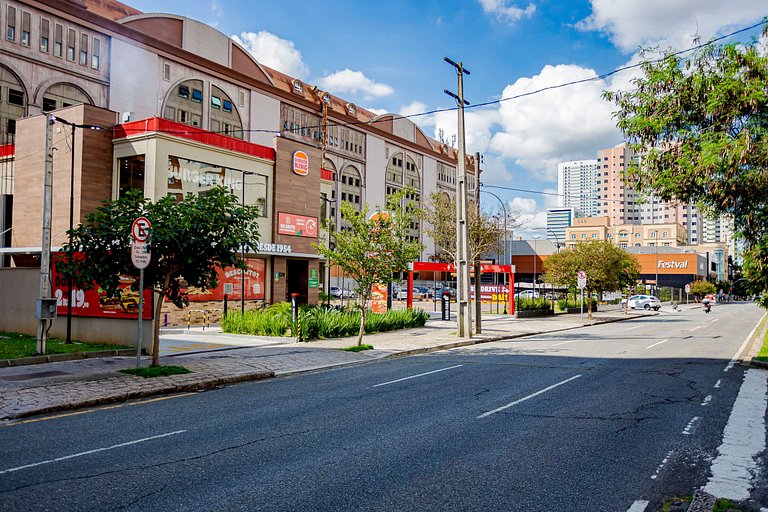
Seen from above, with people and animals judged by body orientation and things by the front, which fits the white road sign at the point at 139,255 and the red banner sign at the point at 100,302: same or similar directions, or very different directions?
same or similar directions

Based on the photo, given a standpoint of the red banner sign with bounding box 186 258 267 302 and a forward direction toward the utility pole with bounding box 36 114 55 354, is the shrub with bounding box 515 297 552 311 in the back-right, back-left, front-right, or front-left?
back-left

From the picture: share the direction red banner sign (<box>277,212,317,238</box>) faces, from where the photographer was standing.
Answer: facing the viewer and to the right of the viewer

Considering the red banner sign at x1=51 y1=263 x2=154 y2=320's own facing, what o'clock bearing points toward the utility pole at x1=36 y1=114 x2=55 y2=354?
The utility pole is roughly at 1 o'clock from the red banner sign.

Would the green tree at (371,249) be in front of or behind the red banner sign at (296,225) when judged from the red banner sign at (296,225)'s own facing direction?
in front

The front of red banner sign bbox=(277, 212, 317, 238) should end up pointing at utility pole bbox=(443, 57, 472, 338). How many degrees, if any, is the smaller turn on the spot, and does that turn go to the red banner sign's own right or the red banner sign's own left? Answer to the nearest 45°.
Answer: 0° — it already faces it

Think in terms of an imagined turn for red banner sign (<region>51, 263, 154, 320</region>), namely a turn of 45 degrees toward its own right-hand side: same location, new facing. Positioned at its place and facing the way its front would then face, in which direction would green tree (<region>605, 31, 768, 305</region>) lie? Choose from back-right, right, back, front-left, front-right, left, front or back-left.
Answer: left

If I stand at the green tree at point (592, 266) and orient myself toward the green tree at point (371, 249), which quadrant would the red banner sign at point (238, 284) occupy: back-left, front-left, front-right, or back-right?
front-right

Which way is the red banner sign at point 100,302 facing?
toward the camera

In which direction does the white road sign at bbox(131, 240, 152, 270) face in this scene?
toward the camera

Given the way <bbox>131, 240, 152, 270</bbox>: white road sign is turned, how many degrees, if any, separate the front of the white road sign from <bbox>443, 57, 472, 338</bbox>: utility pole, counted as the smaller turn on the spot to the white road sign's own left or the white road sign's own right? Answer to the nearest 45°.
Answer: approximately 135° to the white road sign's own left

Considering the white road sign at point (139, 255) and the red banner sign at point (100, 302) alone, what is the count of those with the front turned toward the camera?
2

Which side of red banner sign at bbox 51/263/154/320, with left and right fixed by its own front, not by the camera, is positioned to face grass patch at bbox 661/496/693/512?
front
